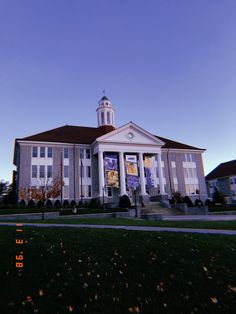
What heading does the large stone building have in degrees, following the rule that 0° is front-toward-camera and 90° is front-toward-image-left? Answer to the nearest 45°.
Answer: approximately 315°
